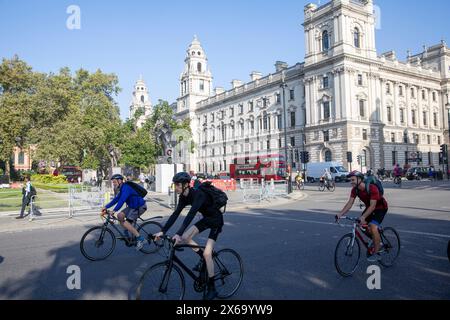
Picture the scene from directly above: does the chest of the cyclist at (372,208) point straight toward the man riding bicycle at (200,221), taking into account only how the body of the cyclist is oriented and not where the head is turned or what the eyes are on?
yes

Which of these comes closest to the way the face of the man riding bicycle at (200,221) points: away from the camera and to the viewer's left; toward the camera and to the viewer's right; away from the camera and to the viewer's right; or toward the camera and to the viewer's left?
toward the camera and to the viewer's left

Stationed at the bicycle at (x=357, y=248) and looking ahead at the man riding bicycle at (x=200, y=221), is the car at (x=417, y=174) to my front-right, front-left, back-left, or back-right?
back-right

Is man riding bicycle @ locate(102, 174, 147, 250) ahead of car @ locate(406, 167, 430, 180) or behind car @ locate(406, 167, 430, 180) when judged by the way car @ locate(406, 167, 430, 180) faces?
ahead

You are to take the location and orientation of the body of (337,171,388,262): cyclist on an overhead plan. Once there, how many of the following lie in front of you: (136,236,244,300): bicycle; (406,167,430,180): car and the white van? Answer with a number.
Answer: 1

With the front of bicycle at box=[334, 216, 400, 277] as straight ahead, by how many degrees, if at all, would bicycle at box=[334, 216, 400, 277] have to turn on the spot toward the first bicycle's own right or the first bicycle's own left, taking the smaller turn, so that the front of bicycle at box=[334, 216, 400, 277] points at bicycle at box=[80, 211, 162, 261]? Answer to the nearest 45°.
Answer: approximately 45° to the first bicycle's own right

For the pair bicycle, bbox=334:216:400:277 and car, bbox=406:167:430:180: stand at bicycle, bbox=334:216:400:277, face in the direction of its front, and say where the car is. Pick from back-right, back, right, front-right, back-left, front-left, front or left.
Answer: back-right

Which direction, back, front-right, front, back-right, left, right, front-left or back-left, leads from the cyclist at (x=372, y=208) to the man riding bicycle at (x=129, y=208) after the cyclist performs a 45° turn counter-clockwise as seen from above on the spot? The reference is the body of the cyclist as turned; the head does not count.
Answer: right

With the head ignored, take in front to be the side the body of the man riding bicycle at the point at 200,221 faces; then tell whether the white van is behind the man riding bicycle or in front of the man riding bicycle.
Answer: behind

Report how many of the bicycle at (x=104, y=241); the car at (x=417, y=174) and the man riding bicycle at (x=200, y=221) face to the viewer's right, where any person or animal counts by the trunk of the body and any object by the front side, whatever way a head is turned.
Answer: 0

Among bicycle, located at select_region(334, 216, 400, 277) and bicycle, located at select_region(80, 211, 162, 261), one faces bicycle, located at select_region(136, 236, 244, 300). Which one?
bicycle, located at select_region(334, 216, 400, 277)

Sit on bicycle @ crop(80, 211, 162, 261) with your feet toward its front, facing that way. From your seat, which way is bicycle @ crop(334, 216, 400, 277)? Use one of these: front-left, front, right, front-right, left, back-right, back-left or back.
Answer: back-left

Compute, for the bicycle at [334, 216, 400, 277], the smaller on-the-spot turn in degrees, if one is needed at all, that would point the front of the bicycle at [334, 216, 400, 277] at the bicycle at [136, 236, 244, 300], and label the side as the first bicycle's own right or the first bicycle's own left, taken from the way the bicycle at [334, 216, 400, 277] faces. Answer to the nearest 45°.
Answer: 0° — it already faces it

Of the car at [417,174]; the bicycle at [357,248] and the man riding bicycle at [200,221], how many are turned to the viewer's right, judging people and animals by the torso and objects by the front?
0

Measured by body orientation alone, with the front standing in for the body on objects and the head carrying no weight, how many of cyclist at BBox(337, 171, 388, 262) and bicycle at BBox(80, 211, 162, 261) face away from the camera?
0

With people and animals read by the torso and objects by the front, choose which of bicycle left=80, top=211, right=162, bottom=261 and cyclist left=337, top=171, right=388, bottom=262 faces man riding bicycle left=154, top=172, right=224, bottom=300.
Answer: the cyclist
